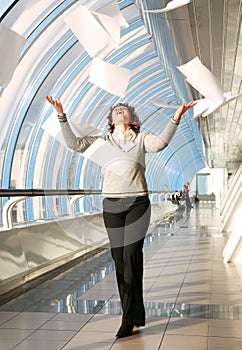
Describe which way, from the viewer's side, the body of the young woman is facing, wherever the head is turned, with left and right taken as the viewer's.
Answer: facing the viewer

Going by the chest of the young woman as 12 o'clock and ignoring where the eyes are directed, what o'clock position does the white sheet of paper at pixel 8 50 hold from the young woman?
The white sheet of paper is roughly at 1 o'clock from the young woman.

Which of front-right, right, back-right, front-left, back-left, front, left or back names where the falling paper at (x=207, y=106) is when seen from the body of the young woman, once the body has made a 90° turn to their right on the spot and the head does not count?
back-left

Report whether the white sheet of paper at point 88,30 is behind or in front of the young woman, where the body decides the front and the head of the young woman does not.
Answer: in front
